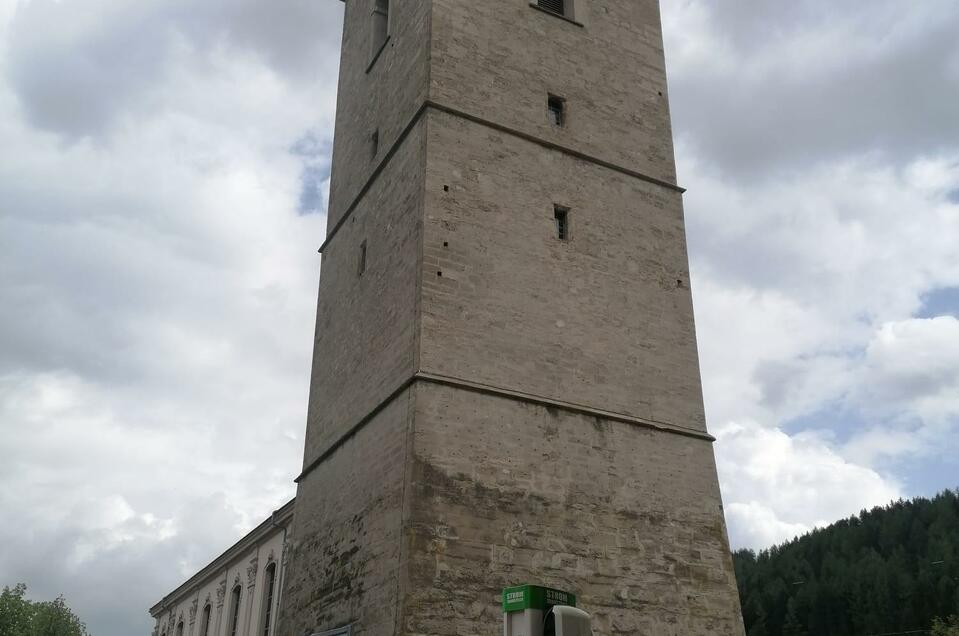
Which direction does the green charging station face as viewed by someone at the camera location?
facing the viewer and to the right of the viewer

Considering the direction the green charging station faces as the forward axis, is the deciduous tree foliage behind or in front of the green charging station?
behind

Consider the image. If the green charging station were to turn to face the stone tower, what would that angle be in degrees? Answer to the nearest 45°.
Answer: approximately 135° to its left
